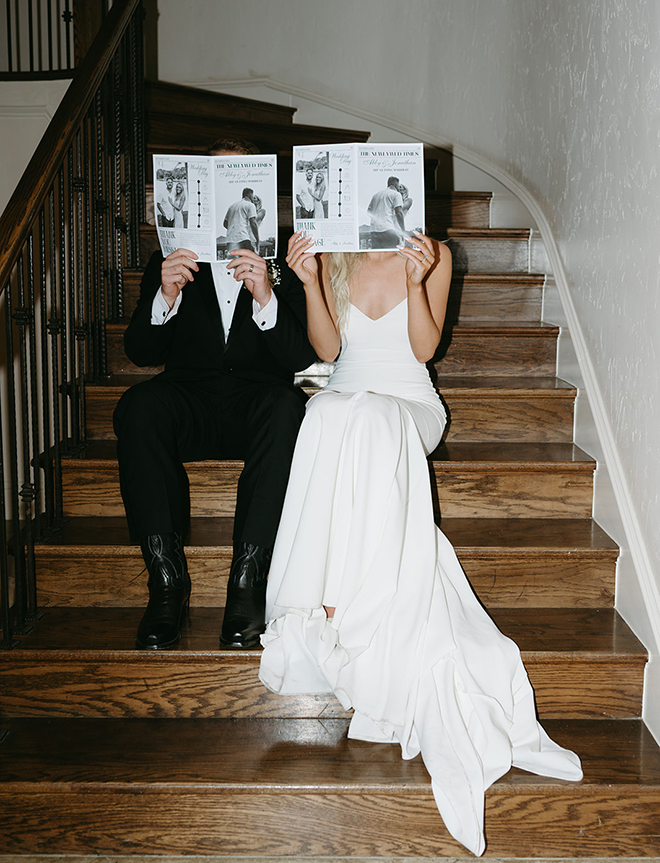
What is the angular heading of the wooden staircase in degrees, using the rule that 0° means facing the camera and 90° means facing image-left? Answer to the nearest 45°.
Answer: approximately 0°

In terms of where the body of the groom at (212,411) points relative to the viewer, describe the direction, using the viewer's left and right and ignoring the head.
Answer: facing the viewer
